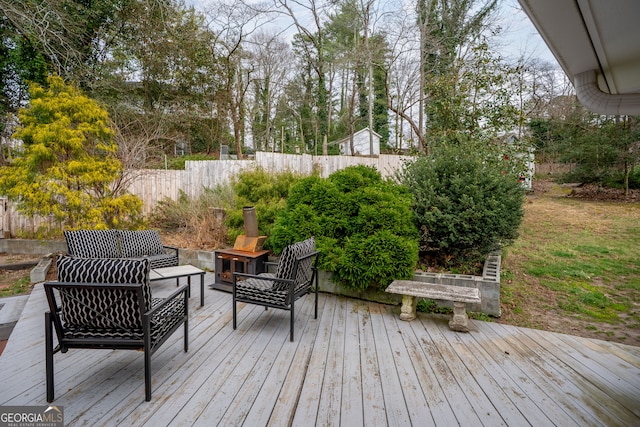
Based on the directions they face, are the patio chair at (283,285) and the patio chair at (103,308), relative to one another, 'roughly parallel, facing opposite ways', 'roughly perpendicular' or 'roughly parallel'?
roughly perpendicular

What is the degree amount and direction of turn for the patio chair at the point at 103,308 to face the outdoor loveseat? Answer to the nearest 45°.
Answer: approximately 45° to its left

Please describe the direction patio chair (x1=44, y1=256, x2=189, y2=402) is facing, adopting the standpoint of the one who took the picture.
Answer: facing away from the viewer and to the right of the viewer

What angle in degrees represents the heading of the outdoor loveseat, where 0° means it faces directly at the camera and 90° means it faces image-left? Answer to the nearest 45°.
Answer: approximately 315°

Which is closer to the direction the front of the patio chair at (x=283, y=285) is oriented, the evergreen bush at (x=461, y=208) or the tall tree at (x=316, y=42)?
the tall tree

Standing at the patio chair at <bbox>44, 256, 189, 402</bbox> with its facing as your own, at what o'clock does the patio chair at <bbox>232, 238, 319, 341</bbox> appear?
the patio chair at <bbox>232, 238, 319, 341</bbox> is roughly at 1 o'clock from the patio chair at <bbox>44, 256, 189, 402</bbox>.

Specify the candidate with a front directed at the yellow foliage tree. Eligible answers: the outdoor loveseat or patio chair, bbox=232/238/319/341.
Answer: the patio chair
